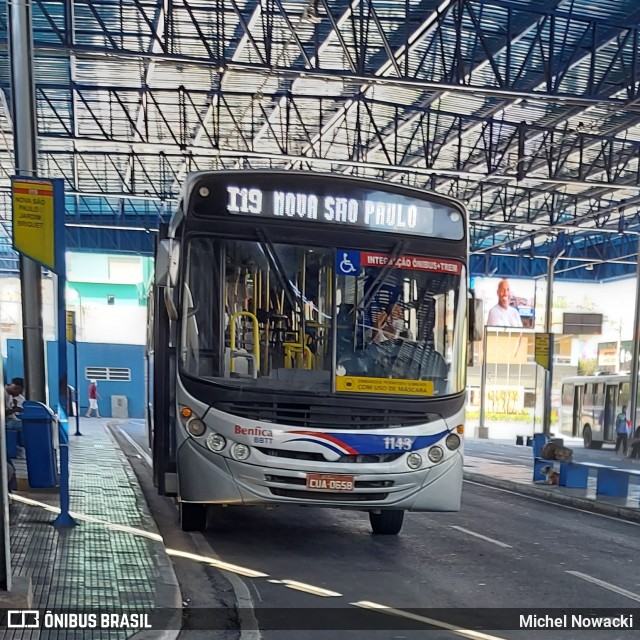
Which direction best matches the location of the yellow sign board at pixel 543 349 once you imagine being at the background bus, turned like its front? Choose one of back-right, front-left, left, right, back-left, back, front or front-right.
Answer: front-right

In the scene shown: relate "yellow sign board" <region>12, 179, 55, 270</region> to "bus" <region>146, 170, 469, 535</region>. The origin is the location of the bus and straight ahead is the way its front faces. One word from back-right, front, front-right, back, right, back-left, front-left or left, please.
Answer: right

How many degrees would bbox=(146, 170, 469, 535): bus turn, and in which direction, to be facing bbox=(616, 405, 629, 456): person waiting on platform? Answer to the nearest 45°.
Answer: approximately 135° to its left

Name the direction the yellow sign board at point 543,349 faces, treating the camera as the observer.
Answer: facing the viewer

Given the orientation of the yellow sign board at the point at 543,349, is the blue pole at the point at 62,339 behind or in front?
in front

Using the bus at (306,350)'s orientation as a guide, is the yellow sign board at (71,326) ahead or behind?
behind

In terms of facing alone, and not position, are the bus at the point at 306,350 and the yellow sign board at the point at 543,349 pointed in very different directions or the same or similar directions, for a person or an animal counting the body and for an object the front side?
same or similar directions

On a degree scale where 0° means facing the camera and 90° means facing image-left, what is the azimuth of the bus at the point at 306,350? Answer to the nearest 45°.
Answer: approximately 0°

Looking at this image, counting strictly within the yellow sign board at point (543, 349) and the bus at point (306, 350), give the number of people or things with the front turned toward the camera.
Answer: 2

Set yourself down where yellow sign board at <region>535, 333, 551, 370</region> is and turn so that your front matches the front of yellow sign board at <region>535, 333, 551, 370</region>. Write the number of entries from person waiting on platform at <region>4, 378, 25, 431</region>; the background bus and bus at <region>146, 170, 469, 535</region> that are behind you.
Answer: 1

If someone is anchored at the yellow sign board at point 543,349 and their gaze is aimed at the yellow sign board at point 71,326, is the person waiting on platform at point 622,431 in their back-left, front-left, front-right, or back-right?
back-right
